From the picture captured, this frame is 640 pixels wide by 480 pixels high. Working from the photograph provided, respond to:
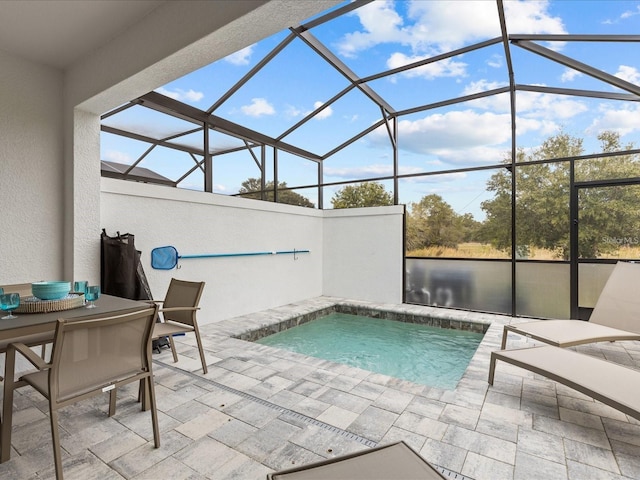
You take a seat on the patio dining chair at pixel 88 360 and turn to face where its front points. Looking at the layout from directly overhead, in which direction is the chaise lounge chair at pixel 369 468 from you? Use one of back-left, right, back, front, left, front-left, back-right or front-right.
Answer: back

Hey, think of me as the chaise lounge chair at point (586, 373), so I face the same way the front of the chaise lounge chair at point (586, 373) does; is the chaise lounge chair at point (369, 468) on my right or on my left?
on my left

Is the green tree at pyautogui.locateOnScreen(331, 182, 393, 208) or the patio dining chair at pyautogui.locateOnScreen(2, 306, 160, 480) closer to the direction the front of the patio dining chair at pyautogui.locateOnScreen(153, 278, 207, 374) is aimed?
the patio dining chair

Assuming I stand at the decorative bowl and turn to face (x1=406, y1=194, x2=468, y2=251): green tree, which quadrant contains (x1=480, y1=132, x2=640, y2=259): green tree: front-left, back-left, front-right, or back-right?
front-right

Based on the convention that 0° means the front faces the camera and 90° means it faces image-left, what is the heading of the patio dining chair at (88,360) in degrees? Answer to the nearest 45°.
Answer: approximately 135°

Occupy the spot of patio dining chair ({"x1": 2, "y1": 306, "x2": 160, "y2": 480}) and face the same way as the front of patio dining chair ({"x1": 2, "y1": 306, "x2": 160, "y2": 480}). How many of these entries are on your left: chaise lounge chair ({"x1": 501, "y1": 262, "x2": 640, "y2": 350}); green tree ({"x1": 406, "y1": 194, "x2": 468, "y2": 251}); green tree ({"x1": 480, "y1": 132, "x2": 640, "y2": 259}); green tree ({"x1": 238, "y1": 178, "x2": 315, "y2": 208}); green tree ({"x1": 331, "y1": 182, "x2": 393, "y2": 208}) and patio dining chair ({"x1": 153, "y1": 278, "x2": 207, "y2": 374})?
0

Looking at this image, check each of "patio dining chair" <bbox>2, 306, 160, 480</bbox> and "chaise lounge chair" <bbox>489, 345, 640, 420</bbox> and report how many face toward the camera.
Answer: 0

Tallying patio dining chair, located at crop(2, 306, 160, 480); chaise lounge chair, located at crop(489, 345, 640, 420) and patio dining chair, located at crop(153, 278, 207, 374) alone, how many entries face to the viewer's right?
0

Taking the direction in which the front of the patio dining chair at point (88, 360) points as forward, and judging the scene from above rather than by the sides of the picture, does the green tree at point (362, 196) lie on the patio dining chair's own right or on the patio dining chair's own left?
on the patio dining chair's own right

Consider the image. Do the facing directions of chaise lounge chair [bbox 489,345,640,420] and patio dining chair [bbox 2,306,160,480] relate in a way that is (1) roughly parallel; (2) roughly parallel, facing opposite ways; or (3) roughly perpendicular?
roughly perpendicular

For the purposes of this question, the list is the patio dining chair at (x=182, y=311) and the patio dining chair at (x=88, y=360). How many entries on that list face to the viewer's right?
0

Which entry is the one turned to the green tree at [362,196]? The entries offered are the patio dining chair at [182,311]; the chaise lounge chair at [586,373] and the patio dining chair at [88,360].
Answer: the chaise lounge chair

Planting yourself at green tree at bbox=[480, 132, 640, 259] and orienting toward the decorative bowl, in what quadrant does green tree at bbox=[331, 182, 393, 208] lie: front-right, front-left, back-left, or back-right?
front-right

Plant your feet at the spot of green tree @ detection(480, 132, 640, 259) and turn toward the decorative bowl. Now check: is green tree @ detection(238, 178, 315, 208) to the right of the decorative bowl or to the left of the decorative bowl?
right

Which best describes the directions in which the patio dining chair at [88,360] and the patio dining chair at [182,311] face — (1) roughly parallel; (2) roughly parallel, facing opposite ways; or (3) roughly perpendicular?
roughly perpendicular

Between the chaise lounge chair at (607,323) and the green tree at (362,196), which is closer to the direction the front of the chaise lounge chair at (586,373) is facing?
the green tree

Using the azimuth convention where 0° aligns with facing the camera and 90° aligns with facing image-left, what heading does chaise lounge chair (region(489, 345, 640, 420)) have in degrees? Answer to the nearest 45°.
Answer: approximately 135°

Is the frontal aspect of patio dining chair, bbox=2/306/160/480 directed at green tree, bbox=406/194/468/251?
no

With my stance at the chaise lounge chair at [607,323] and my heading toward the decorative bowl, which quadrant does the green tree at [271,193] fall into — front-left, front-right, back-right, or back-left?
front-right

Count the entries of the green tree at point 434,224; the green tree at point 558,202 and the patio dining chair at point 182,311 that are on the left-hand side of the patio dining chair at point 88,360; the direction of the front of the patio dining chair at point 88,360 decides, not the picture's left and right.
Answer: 0

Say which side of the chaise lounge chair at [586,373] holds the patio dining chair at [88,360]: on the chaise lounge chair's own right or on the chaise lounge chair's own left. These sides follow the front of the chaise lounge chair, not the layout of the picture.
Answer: on the chaise lounge chair's own left
